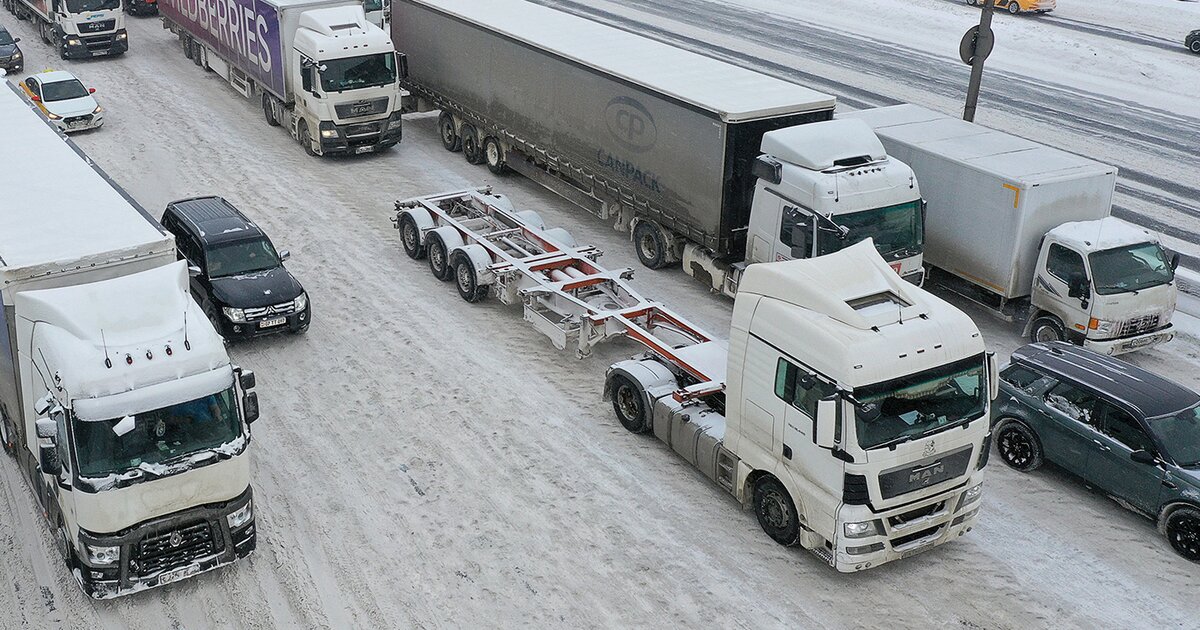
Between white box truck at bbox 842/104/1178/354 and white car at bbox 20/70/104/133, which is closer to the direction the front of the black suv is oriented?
the white box truck

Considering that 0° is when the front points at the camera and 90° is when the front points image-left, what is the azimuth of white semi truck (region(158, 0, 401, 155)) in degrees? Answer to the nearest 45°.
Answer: approximately 315°

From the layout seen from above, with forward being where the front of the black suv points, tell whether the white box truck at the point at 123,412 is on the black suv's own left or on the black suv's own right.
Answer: on the black suv's own right

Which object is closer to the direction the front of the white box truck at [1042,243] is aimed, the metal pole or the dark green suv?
the dark green suv

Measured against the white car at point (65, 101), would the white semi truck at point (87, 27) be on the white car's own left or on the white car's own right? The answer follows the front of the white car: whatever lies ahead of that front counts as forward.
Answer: on the white car's own left

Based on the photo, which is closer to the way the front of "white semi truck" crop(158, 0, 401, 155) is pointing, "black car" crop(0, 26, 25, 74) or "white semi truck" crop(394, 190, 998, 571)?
the white semi truck

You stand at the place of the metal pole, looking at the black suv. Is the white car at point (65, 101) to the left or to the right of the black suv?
right

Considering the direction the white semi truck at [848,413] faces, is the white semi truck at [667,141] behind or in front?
behind
